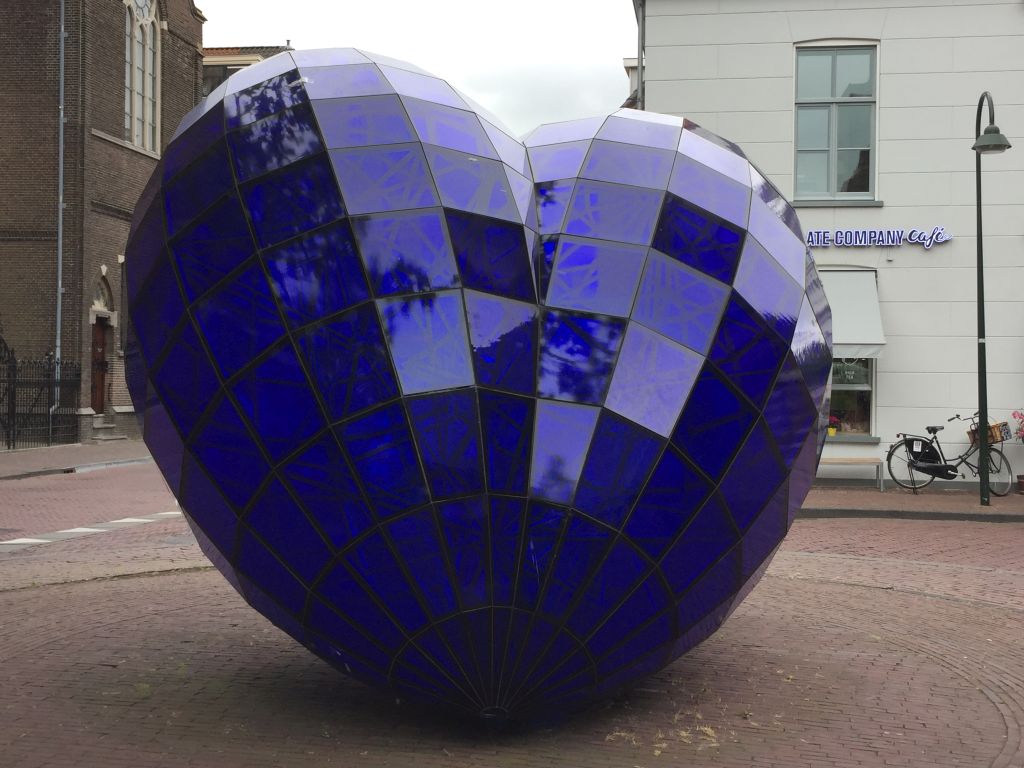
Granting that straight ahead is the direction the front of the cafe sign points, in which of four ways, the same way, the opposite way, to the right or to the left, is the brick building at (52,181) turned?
to the left

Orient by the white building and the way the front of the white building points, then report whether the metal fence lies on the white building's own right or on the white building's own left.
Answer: on the white building's own right

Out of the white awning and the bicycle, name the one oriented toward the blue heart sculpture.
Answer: the white awning

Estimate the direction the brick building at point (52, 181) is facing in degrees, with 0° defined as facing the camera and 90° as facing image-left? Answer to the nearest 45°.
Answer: approximately 315°

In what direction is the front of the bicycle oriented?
to the viewer's right

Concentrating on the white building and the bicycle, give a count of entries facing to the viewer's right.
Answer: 1

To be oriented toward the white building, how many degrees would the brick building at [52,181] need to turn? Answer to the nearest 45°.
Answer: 0° — it already faces it

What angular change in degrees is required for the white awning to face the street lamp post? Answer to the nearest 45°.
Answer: approximately 45° to its left

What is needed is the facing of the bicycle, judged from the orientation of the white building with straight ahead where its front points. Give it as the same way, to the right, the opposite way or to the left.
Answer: to the left
